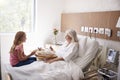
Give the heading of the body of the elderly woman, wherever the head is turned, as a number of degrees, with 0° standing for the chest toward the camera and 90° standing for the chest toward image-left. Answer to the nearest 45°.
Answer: approximately 90°

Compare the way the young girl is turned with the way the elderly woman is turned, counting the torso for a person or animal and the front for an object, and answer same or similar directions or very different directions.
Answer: very different directions

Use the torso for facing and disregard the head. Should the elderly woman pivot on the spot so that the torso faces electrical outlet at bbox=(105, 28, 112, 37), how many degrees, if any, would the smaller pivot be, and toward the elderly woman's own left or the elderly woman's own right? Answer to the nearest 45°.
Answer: approximately 180°

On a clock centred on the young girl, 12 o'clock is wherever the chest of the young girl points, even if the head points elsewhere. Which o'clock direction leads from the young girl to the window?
The window is roughly at 9 o'clock from the young girl.

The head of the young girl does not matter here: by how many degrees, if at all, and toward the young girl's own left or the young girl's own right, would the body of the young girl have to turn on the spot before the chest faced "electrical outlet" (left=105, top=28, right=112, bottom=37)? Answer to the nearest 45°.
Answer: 0° — they already face it

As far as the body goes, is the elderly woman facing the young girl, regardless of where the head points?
yes

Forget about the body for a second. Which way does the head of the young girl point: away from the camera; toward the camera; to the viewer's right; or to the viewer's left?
to the viewer's right

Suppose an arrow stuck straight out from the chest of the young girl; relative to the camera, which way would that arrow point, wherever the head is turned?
to the viewer's right

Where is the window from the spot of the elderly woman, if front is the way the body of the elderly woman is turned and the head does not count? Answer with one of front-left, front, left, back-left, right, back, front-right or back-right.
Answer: front-right

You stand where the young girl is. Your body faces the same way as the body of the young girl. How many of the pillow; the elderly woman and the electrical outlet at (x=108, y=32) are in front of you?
3

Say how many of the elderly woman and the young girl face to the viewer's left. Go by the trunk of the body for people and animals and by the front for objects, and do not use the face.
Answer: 1

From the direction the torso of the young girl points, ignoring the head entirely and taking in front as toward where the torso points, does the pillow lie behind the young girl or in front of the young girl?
in front
